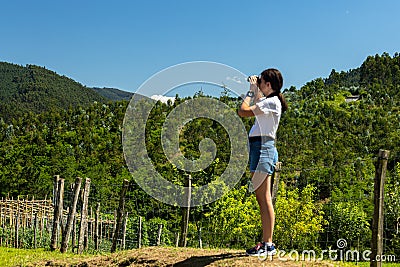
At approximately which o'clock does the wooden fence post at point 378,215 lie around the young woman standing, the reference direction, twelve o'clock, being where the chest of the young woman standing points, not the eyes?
The wooden fence post is roughly at 5 o'clock from the young woman standing.

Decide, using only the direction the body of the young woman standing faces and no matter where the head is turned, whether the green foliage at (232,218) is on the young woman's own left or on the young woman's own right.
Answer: on the young woman's own right

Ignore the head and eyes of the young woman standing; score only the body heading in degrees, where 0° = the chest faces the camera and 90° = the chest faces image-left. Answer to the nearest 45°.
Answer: approximately 90°

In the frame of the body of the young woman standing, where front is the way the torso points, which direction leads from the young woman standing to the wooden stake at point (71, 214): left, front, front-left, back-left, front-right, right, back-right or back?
front-right

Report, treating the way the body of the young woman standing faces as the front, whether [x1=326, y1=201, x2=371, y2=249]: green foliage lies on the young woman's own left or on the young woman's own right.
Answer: on the young woman's own right

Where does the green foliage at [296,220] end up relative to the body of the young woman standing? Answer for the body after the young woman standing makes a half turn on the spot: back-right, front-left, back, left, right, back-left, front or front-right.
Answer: left

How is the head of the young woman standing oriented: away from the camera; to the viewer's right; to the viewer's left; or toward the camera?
to the viewer's left

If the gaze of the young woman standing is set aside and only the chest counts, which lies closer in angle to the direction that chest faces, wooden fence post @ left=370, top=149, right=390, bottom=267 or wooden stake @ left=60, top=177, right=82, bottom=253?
the wooden stake

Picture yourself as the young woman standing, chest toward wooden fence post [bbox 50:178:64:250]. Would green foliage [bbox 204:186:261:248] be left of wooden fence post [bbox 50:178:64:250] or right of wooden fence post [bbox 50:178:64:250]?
right

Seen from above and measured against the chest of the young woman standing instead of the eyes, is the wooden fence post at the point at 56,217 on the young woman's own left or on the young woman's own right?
on the young woman's own right
